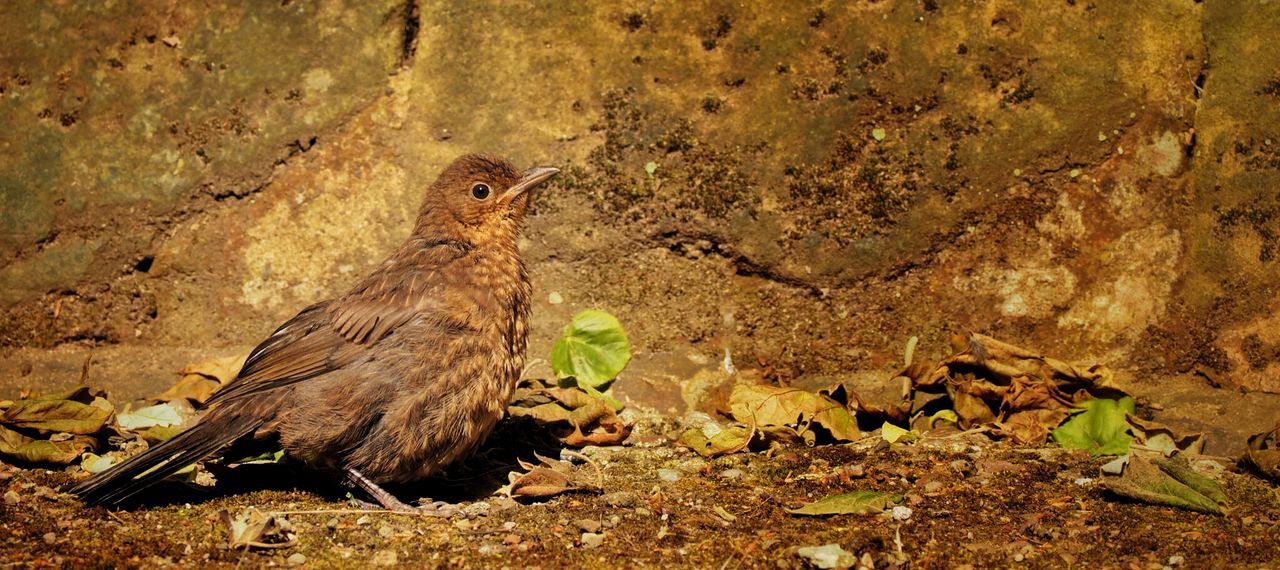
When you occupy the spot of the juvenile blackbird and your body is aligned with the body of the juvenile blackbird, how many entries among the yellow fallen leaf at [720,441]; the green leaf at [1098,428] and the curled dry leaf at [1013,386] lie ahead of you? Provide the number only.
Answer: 3

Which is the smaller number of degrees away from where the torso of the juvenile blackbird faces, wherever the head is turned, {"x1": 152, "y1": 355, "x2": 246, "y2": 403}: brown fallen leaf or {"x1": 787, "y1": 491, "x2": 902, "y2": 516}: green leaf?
the green leaf

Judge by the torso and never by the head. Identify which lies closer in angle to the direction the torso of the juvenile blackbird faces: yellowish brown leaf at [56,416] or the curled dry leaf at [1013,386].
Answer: the curled dry leaf

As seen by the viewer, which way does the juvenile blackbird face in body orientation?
to the viewer's right

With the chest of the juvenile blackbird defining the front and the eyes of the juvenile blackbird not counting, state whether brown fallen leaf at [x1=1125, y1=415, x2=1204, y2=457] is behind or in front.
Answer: in front

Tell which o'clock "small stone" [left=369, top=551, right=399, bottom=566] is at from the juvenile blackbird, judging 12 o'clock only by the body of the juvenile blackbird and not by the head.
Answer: The small stone is roughly at 3 o'clock from the juvenile blackbird.

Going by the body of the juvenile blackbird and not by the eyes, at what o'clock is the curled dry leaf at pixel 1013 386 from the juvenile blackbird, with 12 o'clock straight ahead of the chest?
The curled dry leaf is roughly at 12 o'clock from the juvenile blackbird.

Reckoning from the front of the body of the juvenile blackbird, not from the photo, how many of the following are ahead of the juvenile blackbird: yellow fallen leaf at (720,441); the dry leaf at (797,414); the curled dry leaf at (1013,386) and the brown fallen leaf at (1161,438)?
4

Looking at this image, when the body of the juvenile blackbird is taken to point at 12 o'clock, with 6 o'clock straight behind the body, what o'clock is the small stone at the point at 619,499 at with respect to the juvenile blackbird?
The small stone is roughly at 1 o'clock from the juvenile blackbird.

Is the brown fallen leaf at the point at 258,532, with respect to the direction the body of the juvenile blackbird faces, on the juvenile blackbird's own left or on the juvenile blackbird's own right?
on the juvenile blackbird's own right
